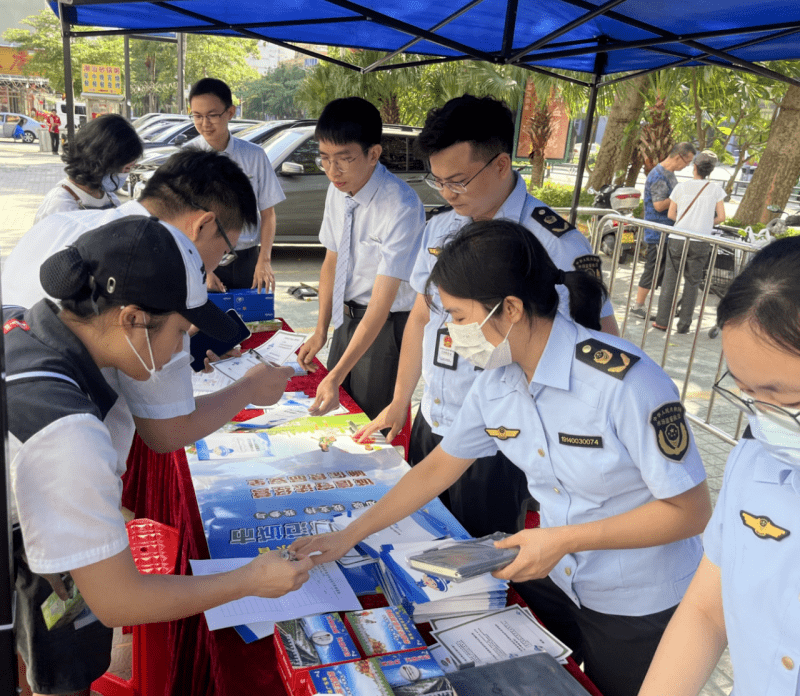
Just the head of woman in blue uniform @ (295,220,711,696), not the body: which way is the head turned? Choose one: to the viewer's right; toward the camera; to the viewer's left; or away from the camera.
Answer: to the viewer's left

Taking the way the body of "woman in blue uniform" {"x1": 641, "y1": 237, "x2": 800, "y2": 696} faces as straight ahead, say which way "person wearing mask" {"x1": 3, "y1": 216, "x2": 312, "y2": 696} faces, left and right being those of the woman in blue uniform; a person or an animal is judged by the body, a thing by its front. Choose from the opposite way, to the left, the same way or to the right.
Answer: the opposite way

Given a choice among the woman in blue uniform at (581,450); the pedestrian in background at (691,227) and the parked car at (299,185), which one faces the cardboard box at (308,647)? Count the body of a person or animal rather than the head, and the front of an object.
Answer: the woman in blue uniform

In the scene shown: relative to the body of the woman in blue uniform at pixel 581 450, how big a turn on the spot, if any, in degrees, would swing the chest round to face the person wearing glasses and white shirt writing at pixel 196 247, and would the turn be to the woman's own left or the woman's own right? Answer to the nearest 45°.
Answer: approximately 45° to the woman's own right

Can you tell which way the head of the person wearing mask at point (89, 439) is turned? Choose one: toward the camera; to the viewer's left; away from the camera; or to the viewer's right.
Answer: to the viewer's right

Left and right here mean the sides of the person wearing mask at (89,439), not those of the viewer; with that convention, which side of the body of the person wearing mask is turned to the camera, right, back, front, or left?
right

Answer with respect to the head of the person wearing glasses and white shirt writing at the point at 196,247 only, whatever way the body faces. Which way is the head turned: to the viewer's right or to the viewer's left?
to the viewer's right

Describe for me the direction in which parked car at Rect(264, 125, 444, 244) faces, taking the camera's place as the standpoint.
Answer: facing to the left of the viewer

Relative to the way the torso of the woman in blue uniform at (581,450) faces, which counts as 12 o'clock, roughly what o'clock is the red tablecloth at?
The red tablecloth is roughly at 1 o'clock from the woman in blue uniform.

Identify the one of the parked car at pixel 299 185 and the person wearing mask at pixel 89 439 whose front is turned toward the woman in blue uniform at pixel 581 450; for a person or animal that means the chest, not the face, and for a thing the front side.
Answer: the person wearing mask
